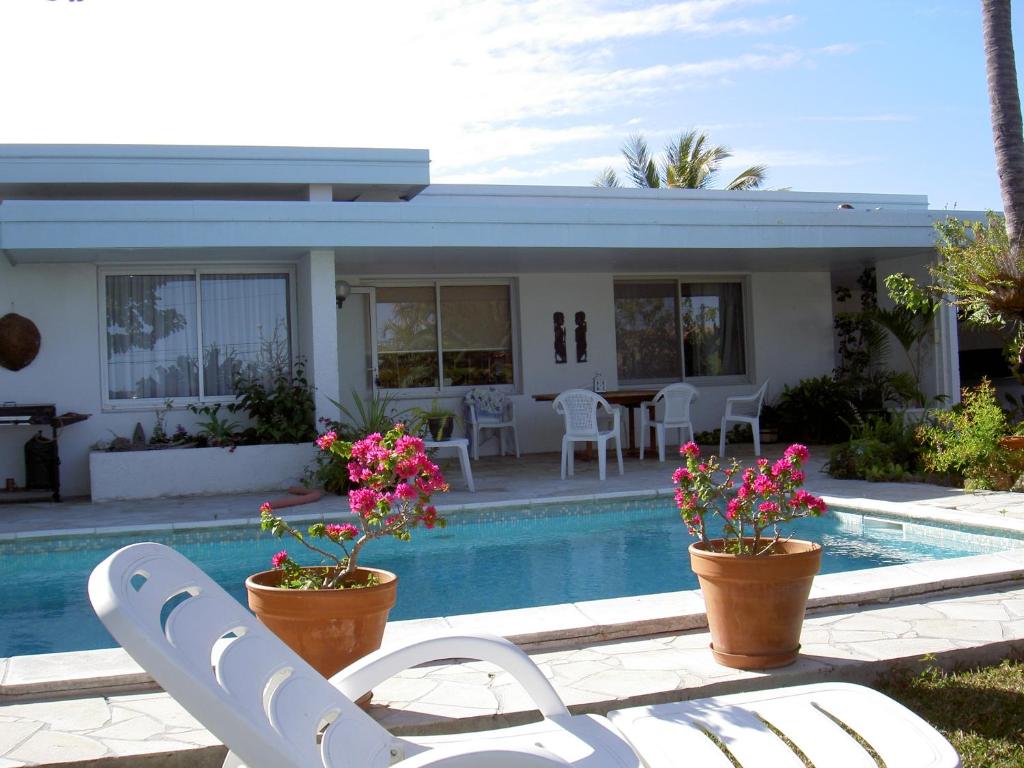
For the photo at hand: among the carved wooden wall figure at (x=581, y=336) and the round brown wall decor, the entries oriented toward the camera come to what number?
2

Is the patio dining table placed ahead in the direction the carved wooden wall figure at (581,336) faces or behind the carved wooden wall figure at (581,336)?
ahead

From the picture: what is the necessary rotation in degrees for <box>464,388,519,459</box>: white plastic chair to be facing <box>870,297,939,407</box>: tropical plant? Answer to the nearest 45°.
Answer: approximately 45° to its left

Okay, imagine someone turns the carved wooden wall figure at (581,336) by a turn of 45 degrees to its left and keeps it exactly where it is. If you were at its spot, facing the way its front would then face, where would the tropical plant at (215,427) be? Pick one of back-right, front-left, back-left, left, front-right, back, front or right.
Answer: right

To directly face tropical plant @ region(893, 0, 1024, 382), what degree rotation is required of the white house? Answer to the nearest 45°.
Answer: approximately 90° to its left

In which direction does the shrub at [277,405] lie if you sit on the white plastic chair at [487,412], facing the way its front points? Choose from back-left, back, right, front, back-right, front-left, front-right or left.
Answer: right

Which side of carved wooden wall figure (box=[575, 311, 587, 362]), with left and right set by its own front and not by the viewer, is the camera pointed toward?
front

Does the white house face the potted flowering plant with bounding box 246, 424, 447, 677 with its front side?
yes

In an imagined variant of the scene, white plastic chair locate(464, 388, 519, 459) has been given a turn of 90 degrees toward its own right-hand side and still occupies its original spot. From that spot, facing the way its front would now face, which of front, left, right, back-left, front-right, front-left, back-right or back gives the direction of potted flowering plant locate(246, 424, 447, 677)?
front-left

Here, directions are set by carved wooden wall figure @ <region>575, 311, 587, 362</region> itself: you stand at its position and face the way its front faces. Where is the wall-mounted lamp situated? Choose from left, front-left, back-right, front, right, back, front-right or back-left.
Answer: front-right

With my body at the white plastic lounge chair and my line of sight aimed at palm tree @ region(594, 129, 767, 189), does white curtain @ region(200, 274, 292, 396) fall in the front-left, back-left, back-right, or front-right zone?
front-left

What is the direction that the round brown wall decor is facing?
toward the camera

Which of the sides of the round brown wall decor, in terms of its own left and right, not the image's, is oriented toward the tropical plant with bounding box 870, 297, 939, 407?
left

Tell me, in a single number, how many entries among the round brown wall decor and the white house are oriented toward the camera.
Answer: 2

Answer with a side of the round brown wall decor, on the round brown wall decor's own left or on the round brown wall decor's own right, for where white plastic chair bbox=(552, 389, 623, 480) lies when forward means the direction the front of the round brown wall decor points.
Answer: on the round brown wall decor's own left

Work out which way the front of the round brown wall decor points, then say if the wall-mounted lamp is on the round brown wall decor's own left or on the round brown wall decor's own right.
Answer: on the round brown wall decor's own left
